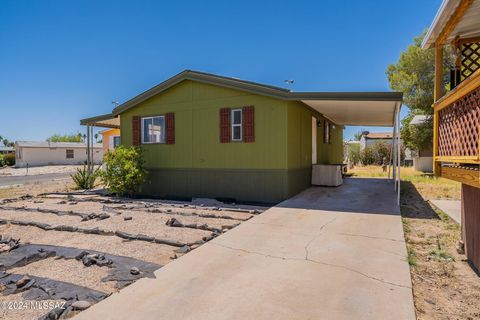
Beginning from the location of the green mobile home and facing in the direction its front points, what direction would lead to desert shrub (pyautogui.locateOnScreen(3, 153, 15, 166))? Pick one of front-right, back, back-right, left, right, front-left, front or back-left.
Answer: back-right

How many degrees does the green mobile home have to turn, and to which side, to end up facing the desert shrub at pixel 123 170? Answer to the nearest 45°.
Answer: approximately 90° to its right

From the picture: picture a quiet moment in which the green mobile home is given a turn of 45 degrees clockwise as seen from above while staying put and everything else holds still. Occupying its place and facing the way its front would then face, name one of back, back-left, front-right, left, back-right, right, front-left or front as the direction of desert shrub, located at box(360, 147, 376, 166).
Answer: back

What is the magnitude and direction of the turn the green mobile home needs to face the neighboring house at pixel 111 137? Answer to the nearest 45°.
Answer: approximately 135° to its right

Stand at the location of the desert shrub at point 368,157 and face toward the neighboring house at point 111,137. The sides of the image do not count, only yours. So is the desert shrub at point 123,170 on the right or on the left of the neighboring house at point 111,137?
left

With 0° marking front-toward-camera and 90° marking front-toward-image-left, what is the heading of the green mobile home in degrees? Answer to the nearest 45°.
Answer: approximately 0°

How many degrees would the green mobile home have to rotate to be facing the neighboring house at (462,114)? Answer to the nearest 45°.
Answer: approximately 45° to its left

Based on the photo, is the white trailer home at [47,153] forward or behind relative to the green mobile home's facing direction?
behind
